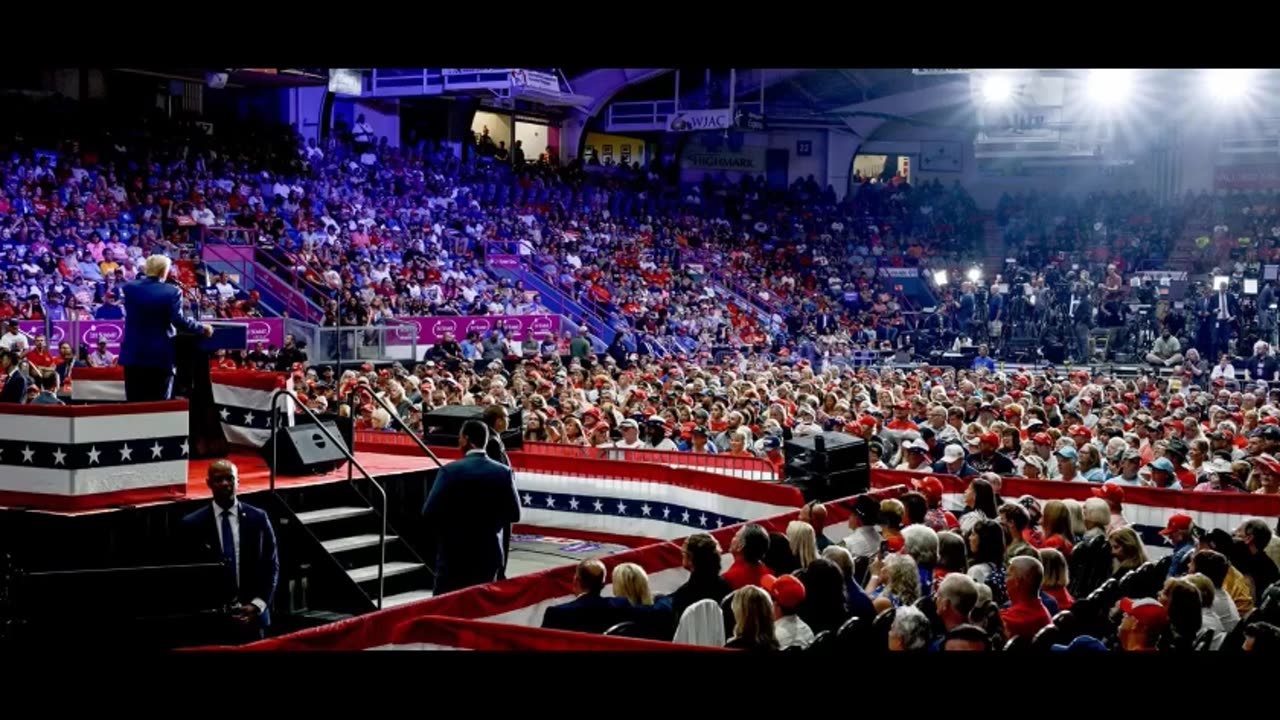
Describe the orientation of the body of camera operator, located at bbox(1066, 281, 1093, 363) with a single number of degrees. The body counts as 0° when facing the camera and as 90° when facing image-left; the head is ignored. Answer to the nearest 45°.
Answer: approximately 45°

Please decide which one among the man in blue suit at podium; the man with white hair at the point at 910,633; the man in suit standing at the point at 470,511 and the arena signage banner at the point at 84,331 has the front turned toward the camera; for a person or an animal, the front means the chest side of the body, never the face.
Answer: the arena signage banner

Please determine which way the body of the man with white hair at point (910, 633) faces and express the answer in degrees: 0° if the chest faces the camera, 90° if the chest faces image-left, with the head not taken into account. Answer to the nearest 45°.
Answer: approximately 135°

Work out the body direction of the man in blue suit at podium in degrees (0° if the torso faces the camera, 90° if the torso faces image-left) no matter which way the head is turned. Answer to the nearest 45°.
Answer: approximately 225°

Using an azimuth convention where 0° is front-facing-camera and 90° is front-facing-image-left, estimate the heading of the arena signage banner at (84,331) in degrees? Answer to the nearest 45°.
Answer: approximately 0°

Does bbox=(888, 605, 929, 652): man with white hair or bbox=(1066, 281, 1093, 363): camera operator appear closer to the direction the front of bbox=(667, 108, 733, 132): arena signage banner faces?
the man with white hair

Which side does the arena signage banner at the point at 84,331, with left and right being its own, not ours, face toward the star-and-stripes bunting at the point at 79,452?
front

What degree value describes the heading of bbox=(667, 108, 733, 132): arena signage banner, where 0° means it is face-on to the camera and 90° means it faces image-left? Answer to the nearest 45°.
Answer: approximately 0°

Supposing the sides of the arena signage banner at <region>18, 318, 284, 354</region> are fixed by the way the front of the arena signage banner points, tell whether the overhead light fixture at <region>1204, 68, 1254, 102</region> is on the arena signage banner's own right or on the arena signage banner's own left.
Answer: on the arena signage banner's own left

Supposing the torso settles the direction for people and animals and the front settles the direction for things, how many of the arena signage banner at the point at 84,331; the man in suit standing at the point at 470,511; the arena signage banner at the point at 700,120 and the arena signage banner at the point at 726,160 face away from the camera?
1

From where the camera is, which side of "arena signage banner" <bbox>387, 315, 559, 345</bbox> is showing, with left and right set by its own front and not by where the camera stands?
front

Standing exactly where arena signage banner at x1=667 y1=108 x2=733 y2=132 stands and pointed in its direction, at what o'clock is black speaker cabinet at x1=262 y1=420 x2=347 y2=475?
The black speaker cabinet is roughly at 12 o'clock from the arena signage banner.

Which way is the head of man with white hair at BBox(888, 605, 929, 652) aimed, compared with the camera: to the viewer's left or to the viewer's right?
to the viewer's left

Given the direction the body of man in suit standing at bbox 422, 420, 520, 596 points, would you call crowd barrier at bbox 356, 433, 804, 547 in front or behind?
in front

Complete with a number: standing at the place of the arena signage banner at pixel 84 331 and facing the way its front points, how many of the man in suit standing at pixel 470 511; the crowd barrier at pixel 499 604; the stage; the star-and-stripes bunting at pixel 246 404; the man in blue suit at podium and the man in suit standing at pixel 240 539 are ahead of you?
6

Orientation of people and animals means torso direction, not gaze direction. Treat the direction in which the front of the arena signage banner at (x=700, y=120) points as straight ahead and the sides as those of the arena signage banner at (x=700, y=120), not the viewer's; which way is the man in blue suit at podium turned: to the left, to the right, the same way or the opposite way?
the opposite way

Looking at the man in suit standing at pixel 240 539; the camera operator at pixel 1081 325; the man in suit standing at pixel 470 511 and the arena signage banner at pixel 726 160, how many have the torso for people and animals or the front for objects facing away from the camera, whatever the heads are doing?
1
